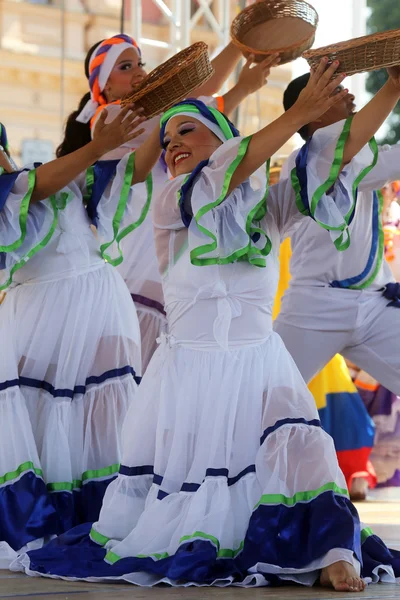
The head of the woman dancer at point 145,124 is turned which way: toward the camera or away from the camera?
toward the camera

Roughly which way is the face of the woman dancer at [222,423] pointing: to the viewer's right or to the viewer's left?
to the viewer's left
